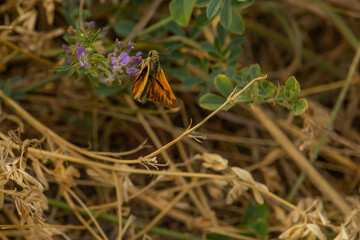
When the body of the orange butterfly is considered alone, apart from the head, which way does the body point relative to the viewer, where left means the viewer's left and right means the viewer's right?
facing away from the viewer
